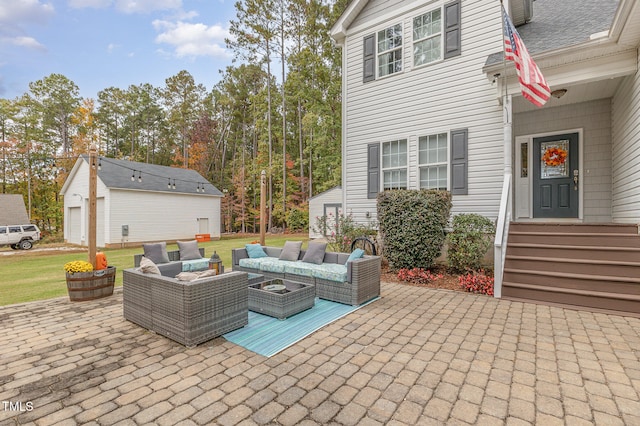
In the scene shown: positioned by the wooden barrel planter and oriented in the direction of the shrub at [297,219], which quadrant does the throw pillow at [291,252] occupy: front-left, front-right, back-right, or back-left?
front-right

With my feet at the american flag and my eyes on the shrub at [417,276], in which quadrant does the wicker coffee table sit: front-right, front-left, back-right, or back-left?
front-left

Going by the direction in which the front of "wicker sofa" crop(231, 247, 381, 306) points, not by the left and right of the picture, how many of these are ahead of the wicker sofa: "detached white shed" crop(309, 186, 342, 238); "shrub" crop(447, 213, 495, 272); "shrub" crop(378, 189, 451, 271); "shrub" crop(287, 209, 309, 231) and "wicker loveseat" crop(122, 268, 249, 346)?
1

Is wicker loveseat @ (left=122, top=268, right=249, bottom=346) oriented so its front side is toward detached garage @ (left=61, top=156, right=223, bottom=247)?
no

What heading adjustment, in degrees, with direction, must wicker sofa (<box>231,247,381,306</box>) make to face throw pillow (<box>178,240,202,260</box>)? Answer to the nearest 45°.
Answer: approximately 90° to its right

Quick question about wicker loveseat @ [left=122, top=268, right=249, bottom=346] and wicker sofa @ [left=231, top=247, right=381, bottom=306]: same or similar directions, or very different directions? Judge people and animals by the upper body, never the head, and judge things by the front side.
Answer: very different directions

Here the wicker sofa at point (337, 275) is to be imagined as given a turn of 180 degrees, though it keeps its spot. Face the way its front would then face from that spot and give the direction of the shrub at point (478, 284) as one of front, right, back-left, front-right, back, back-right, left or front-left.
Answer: front-right

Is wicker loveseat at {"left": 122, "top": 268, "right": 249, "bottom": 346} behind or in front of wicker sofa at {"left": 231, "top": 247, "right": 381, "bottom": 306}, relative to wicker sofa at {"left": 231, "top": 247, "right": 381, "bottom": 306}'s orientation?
in front

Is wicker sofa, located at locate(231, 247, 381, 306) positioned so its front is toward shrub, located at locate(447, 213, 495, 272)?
no

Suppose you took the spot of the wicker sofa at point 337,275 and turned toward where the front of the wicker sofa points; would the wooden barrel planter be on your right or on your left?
on your right

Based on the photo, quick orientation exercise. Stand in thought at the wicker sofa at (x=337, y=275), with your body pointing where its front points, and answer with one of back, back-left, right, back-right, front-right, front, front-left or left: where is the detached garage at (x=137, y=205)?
right

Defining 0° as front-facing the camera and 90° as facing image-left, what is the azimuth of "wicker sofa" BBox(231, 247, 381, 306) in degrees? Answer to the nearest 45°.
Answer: approximately 45°

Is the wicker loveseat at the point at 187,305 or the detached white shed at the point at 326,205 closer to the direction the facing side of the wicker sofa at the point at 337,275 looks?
the wicker loveseat

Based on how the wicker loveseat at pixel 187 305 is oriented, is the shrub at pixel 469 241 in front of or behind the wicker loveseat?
in front

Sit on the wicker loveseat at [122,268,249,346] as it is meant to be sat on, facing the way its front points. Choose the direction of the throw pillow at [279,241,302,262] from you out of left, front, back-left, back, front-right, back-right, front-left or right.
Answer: front

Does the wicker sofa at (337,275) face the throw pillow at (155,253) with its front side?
no

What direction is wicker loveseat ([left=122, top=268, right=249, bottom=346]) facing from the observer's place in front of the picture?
facing away from the viewer and to the right of the viewer

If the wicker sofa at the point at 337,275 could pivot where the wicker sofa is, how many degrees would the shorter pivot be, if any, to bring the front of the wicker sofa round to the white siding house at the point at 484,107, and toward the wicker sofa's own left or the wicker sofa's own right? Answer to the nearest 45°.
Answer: approximately 180°
